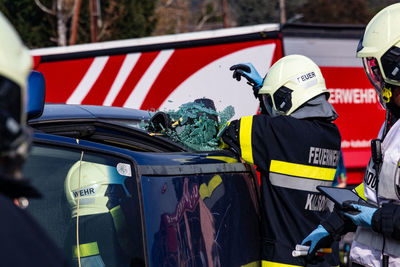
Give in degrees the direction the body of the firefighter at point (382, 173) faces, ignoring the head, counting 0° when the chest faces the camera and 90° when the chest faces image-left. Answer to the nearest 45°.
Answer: approximately 90°

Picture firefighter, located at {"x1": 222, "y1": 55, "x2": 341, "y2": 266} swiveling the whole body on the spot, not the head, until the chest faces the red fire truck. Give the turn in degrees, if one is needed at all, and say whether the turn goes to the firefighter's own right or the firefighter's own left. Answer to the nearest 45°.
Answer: approximately 45° to the firefighter's own right

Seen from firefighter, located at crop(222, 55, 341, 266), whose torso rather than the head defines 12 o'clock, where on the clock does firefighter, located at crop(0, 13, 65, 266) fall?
firefighter, located at crop(0, 13, 65, 266) is roughly at 8 o'clock from firefighter, located at crop(222, 55, 341, 266).

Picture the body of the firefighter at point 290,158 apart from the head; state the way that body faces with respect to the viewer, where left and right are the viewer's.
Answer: facing away from the viewer and to the left of the viewer

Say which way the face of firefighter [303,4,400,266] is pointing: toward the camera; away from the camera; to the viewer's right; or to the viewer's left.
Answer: to the viewer's left

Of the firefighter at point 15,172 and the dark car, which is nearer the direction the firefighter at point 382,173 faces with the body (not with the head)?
the dark car

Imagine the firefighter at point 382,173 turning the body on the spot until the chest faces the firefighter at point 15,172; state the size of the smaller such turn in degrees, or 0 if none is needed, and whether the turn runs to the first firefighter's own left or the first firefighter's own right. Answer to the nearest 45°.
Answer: approximately 45° to the first firefighter's own left

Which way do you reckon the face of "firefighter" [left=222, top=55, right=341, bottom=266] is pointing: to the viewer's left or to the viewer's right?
to the viewer's left
